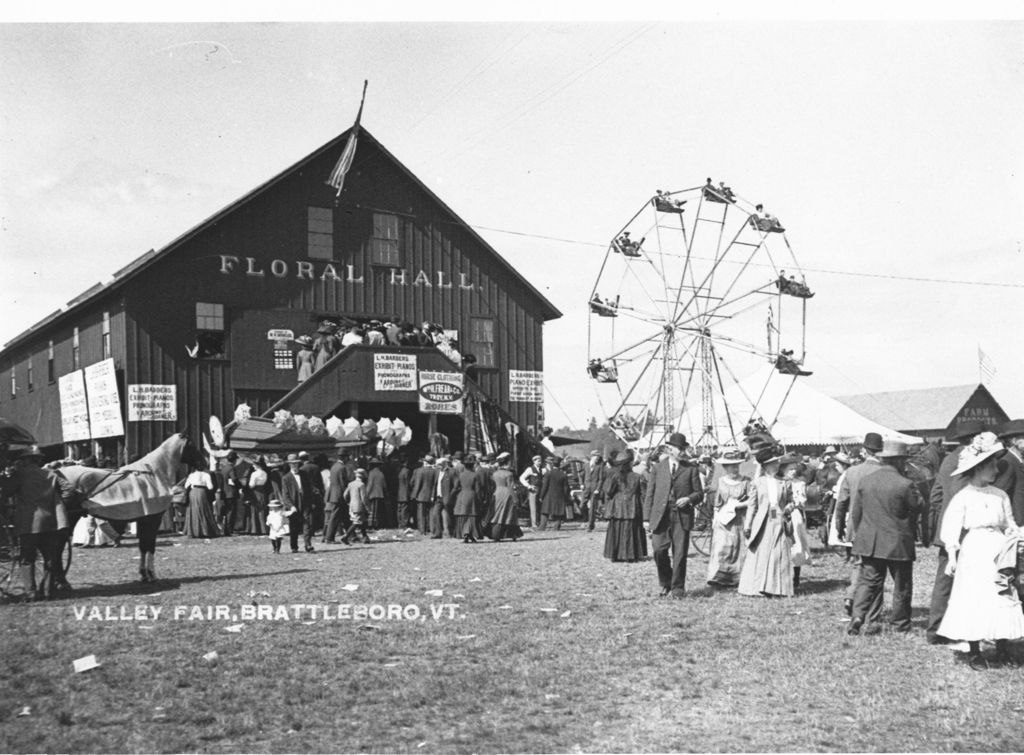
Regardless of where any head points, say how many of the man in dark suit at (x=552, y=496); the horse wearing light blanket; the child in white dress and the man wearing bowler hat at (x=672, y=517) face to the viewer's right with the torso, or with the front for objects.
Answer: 1

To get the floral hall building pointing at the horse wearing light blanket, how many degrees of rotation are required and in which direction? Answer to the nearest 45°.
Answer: approximately 45° to its right

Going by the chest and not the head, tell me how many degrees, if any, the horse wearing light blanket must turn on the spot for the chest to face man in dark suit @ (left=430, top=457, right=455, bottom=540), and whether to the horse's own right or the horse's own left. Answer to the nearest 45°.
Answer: approximately 45° to the horse's own left

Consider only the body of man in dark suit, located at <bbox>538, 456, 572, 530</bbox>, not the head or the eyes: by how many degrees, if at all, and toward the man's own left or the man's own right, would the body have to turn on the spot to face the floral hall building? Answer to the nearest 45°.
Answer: approximately 45° to the man's own left

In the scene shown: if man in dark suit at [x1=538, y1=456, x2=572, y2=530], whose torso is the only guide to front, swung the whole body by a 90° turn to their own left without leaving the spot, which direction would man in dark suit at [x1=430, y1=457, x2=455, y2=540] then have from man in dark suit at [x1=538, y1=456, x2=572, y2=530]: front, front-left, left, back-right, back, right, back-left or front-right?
front-left

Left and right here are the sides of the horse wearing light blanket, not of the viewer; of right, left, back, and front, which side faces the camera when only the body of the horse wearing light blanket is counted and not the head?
right

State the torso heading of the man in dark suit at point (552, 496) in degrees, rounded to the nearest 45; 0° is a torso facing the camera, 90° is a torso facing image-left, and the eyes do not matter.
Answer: approximately 180°

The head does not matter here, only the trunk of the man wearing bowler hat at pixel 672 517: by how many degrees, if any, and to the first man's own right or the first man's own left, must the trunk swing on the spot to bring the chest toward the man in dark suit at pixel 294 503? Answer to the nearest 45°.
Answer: approximately 135° to the first man's own right
